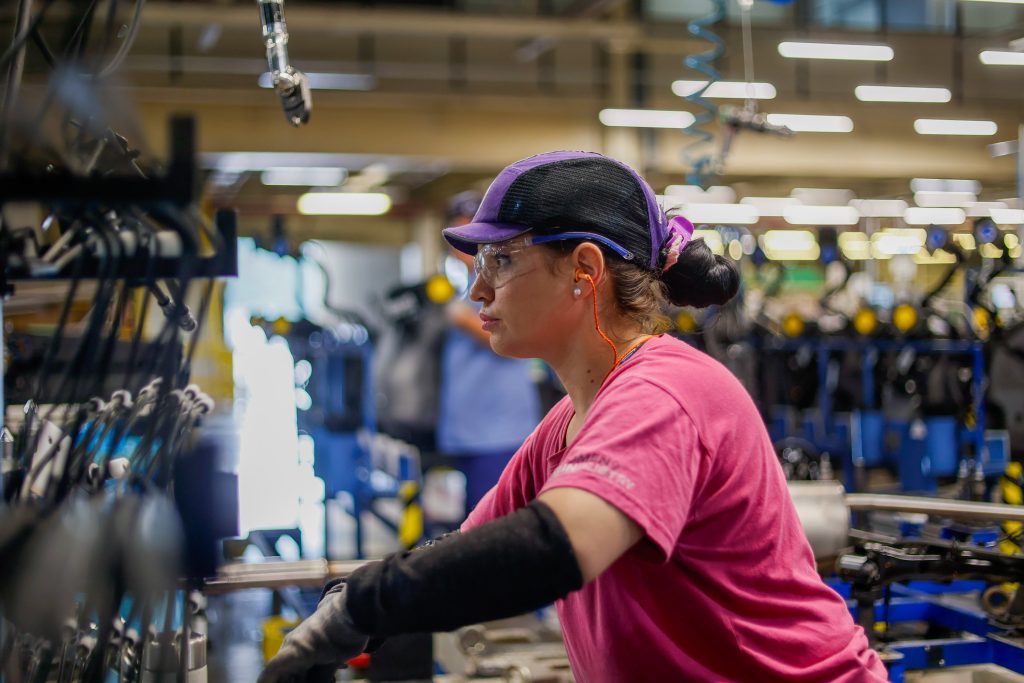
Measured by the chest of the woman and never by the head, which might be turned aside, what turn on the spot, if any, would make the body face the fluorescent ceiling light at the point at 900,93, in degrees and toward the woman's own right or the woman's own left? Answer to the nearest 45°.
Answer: approximately 90° to the woman's own right

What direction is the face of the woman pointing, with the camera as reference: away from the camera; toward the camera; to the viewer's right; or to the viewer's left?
to the viewer's left

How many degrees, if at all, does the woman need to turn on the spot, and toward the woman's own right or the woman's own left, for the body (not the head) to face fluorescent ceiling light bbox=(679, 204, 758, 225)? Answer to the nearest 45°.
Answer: approximately 90° to the woman's own right

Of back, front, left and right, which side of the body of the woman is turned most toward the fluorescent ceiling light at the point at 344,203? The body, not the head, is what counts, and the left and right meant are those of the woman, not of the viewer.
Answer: right

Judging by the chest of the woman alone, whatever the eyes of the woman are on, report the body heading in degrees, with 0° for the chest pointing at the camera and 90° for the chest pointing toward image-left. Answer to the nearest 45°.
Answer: approximately 90°

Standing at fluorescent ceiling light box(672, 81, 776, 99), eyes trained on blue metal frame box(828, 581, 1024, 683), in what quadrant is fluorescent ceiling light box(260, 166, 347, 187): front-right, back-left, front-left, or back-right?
back-right

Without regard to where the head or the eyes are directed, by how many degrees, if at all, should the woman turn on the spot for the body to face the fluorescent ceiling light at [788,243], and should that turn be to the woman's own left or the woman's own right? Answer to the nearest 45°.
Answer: approximately 90° to the woman's own right
